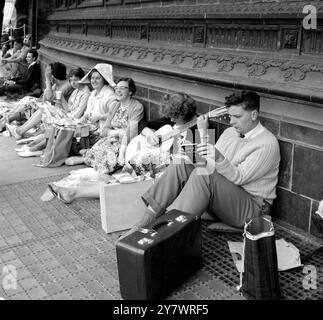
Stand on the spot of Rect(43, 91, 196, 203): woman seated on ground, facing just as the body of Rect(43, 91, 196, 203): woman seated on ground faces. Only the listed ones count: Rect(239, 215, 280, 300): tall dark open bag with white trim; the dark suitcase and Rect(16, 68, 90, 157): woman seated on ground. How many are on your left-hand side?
2

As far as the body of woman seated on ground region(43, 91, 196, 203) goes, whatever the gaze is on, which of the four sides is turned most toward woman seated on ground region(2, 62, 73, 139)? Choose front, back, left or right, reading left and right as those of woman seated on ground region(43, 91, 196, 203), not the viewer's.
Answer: right

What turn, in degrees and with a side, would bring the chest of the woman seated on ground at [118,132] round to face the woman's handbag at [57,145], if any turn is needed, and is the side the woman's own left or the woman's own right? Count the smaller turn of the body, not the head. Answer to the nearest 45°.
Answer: approximately 90° to the woman's own right

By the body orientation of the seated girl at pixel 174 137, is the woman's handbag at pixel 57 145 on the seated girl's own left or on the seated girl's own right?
on the seated girl's own right

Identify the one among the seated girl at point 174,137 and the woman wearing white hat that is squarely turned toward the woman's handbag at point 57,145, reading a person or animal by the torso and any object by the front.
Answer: the woman wearing white hat

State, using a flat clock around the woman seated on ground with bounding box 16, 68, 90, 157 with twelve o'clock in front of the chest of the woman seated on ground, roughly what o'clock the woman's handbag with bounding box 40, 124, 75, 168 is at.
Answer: The woman's handbag is roughly at 11 o'clock from the woman seated on ground.

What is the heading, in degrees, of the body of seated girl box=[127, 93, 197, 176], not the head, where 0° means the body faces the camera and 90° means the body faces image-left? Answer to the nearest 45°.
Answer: approximately 45°
